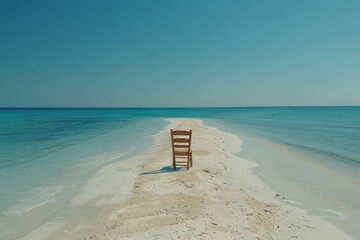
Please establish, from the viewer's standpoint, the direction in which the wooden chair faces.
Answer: facing away from the viewer
